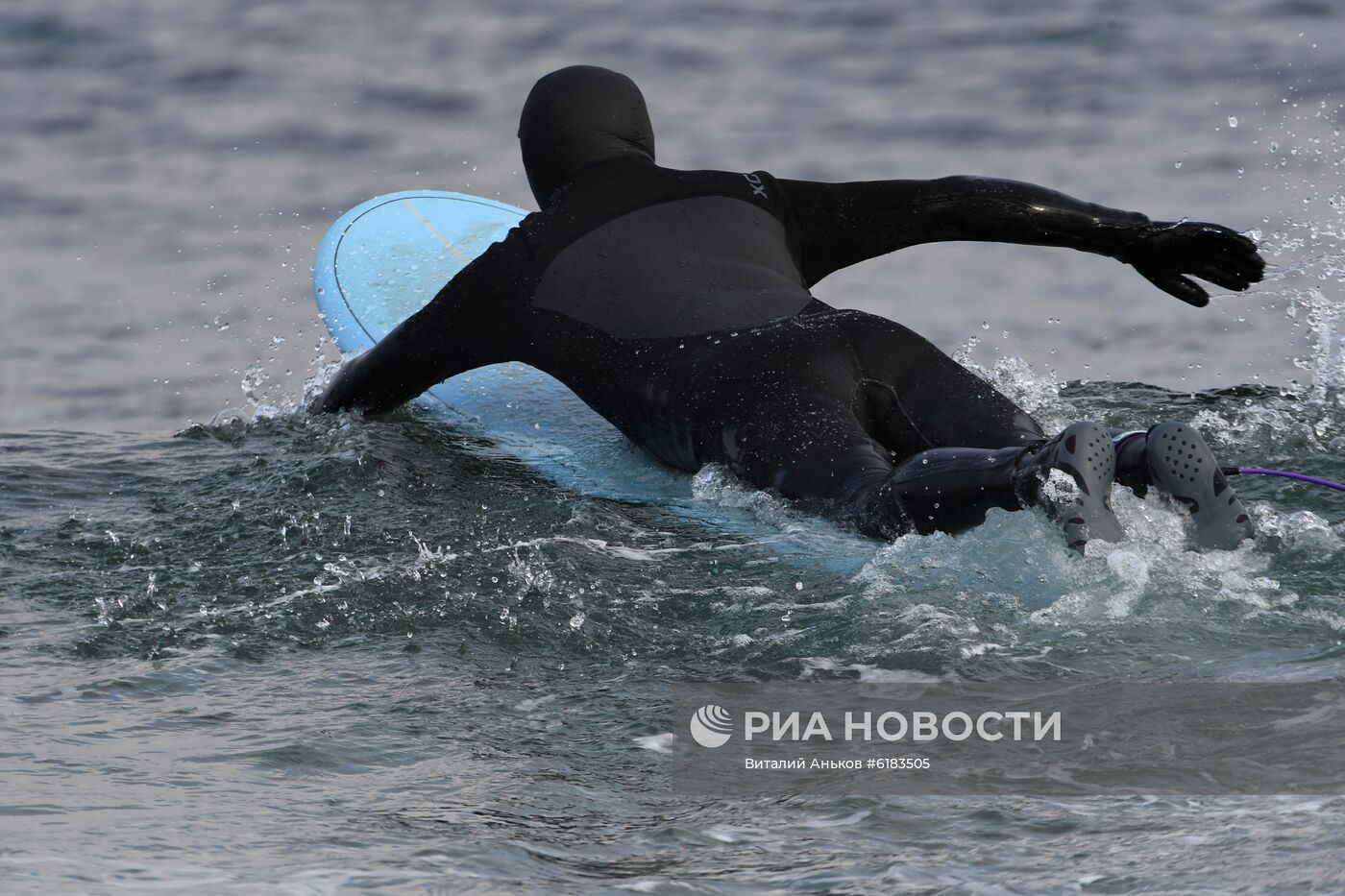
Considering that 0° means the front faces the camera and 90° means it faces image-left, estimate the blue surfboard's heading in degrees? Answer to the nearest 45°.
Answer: approximately 135°
